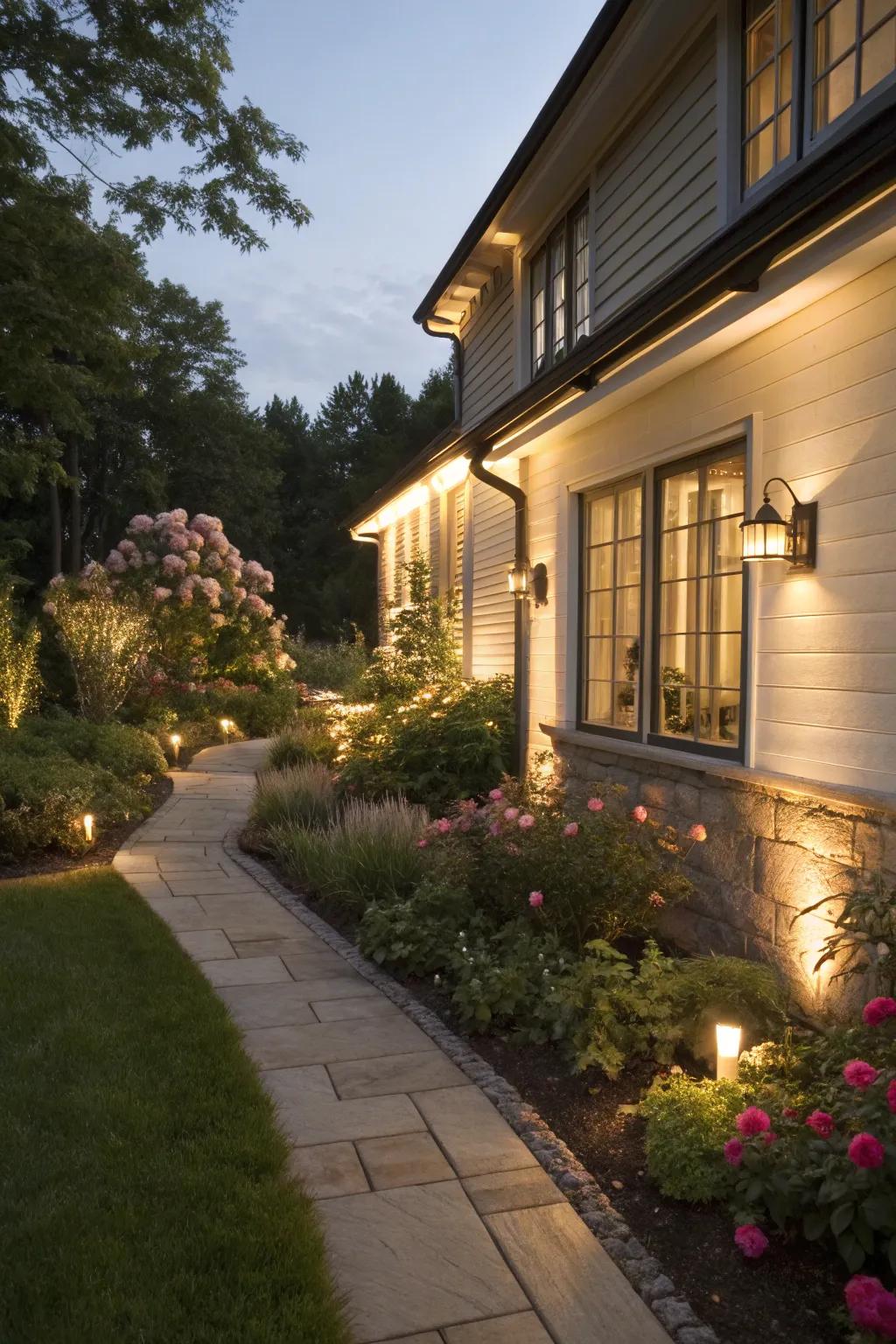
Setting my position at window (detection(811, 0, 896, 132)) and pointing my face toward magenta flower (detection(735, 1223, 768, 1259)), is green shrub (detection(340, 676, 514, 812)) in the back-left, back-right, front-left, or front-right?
back-right

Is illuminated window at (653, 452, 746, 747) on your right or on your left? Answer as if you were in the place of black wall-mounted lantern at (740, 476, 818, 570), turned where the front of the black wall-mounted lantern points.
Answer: on your right

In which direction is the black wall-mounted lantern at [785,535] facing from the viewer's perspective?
to the viewer's left

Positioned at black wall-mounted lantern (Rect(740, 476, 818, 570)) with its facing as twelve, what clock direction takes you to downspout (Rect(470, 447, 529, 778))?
The downspout is roughly at 2 o'clock from the black wall-mounted lantern.

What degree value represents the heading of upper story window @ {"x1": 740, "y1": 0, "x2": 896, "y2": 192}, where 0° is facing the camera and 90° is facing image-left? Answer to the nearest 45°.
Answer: approximately 45°

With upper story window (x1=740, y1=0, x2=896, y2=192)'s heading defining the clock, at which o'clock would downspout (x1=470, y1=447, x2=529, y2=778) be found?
The downspout is roughly at 3 o'clock from the upper story window.

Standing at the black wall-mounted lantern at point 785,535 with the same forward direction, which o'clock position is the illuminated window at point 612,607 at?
The illuminated window is roughly at 2 o'clock from the black wall-mounted lantern.

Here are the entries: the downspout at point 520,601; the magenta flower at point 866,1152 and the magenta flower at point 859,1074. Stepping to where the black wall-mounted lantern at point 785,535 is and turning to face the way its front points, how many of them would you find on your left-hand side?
2

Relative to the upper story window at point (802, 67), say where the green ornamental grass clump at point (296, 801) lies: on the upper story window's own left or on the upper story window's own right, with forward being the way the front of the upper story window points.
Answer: on the upper story window's own right

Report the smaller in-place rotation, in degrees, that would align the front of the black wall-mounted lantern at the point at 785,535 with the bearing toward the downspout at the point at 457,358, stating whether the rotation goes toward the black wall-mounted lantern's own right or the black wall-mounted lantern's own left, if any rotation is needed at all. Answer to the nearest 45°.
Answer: approximately 45° to the black wall-mounted lantern's own right

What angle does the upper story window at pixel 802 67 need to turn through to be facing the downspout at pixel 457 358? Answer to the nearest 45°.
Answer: approximately 90° to its right
